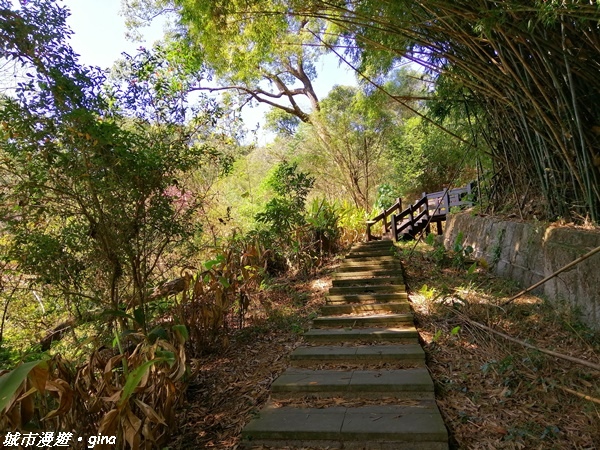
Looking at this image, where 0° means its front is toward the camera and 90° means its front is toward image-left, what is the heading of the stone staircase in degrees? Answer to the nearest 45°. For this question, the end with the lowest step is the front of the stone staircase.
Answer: approximately 0°

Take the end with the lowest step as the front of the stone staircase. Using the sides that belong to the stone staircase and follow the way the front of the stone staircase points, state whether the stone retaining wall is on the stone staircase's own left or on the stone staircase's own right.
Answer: on the stone staircase's own left

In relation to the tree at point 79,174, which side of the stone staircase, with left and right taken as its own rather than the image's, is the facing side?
right
